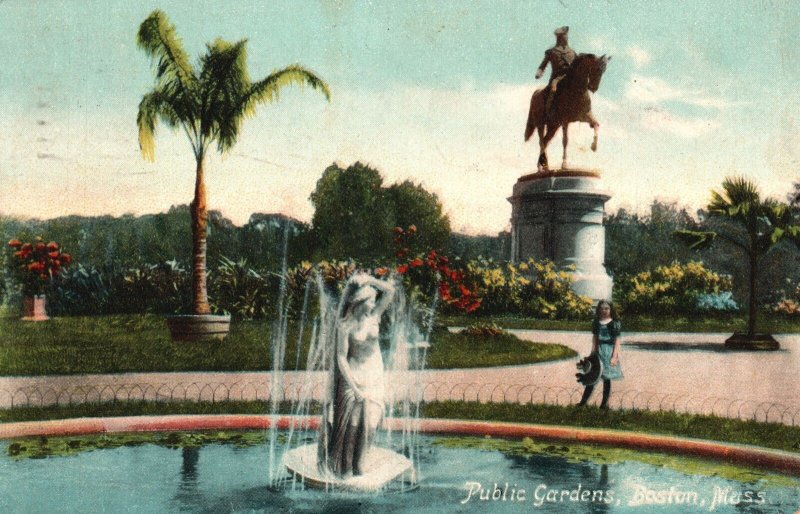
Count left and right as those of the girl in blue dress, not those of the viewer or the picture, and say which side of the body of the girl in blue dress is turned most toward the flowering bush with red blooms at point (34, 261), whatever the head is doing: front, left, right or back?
right

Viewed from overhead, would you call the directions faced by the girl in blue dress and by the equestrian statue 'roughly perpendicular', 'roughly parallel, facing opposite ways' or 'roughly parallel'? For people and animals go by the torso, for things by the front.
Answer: roughly perpendicular

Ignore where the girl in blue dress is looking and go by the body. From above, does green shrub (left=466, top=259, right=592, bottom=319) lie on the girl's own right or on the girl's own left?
on the girl's own right

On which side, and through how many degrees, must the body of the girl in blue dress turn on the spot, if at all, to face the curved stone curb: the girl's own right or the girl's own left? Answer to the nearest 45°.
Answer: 0° — they already face it

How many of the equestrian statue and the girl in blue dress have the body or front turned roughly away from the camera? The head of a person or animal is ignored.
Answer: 0

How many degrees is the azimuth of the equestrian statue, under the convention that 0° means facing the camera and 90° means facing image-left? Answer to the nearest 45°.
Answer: approximately 315°

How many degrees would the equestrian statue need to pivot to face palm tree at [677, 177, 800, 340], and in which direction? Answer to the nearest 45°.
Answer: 0° — it already faces it
